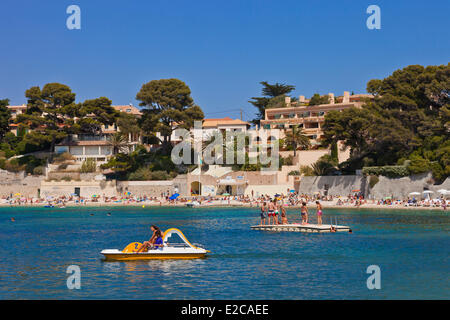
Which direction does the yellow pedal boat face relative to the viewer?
to the viewer's left

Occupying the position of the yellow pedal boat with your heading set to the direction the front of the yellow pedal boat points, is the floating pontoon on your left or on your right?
on your right
